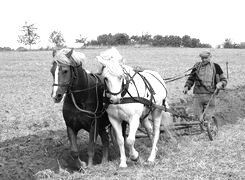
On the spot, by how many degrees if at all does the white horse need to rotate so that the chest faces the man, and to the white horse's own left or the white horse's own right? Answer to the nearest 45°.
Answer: approximately 180°

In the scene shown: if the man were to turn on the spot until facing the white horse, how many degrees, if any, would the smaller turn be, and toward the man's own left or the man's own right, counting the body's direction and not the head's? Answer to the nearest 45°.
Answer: approximately 45° to the man's own right

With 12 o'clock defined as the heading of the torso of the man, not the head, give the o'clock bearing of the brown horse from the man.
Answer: The brown horse is roughly at 1 o'clock from the man.

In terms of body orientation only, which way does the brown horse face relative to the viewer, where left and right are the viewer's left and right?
facing the viewer and to the left of the viewer

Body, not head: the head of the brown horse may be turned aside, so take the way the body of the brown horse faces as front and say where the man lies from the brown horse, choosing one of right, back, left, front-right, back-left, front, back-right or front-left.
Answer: back

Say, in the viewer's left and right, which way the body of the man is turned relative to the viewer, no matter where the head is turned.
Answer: facing the viewer

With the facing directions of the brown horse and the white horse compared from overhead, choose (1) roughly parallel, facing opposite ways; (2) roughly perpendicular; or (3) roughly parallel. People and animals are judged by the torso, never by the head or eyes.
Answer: roughly parallel

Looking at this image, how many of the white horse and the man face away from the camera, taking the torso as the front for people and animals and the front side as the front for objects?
0

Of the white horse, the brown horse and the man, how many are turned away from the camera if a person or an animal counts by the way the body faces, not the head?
0
